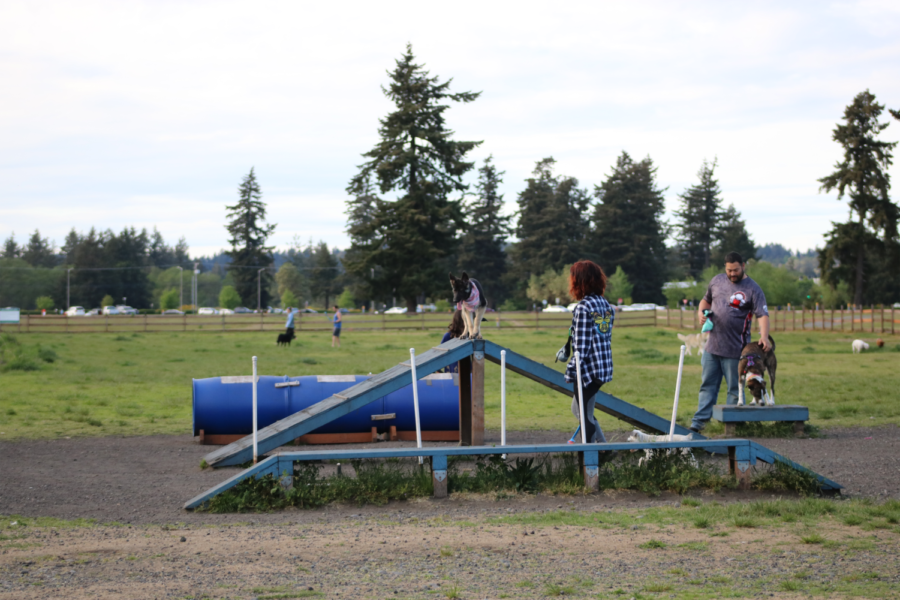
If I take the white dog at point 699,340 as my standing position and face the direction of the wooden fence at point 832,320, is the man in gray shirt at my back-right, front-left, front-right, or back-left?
back-right

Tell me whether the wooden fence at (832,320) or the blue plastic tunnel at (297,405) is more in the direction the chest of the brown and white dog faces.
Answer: the blue plastic tunnel

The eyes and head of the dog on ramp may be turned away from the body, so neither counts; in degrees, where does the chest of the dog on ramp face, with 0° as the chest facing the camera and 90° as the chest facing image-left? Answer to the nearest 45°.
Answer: approximately 45°

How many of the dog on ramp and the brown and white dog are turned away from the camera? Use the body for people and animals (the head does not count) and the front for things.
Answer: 0

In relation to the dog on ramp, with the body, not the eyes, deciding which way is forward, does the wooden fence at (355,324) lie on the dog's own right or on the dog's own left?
on the dog's own right

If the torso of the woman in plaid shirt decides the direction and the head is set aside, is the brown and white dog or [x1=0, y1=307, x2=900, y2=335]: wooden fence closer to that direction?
the wooden fence
